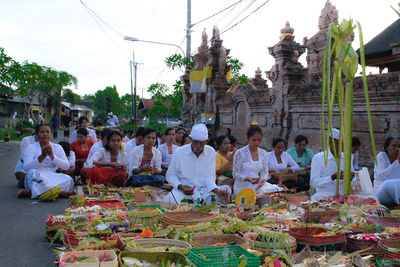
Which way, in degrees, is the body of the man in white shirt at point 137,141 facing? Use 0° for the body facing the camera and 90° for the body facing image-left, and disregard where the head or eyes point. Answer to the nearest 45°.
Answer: approximately 315°

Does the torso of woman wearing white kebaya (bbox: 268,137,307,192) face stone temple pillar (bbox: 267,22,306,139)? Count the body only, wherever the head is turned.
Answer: no

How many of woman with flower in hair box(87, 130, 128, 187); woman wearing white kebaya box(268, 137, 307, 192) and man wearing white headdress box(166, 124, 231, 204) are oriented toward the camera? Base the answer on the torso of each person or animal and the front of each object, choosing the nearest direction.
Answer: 3

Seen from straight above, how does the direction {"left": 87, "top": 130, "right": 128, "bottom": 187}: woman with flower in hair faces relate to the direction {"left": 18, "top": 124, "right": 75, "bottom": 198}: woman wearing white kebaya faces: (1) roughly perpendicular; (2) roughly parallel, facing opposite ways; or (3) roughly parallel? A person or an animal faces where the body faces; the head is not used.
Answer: roughly parallel

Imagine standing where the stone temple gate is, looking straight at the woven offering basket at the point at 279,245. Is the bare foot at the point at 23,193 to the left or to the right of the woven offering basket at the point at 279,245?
right

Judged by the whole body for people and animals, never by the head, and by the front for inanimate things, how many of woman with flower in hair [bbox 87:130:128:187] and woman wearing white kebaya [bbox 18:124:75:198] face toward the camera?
2

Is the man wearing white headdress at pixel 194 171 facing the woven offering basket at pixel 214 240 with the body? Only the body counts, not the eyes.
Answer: yes

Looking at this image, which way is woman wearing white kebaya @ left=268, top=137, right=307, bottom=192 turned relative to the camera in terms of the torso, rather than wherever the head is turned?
toward the camera

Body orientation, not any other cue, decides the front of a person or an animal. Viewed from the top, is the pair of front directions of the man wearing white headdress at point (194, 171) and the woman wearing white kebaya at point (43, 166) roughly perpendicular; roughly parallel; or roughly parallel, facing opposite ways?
roughly parallel

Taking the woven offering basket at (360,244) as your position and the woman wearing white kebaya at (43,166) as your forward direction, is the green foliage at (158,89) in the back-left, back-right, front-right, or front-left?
front-right

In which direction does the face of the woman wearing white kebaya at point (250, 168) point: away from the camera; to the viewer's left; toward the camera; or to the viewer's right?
toward the camera

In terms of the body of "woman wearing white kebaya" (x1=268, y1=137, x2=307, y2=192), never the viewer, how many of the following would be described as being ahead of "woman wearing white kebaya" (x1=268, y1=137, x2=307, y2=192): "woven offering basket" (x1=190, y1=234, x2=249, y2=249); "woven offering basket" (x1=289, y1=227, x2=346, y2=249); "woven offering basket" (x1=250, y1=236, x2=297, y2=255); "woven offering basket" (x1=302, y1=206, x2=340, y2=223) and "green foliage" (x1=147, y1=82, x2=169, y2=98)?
4

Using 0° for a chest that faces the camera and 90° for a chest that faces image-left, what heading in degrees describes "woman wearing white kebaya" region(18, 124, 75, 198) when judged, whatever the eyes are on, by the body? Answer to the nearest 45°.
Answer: approximately 0°

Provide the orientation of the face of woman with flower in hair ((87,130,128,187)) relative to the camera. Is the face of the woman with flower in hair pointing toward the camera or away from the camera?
toward the camera

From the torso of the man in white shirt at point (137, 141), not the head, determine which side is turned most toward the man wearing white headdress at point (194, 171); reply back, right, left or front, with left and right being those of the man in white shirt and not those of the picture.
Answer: front

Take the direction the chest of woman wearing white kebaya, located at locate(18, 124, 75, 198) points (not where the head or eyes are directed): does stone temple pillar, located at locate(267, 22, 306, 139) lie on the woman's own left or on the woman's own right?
on the woman's own left

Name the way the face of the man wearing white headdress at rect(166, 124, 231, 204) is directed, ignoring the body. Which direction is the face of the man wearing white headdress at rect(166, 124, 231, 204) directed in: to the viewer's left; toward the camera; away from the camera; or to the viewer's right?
toward the camera

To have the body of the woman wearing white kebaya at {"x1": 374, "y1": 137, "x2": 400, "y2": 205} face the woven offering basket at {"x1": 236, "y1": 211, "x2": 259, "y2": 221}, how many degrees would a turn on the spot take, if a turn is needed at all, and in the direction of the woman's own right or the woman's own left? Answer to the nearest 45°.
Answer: approximately 90° to the woman's own right
